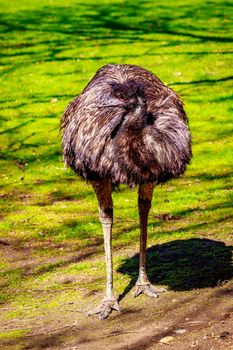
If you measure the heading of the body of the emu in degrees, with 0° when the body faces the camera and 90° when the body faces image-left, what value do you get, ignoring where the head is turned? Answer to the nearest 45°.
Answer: approximately 0°

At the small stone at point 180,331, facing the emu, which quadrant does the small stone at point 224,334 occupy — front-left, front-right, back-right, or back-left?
back-right
